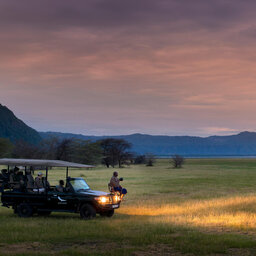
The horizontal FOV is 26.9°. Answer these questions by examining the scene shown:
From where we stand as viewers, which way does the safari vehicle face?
facing the viewer and to the right of the viewer

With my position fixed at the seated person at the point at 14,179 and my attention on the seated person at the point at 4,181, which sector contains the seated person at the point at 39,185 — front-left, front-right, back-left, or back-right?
back-left

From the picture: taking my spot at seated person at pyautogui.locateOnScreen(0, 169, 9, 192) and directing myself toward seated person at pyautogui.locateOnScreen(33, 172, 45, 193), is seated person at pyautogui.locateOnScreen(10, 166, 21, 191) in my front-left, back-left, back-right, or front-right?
front-left
